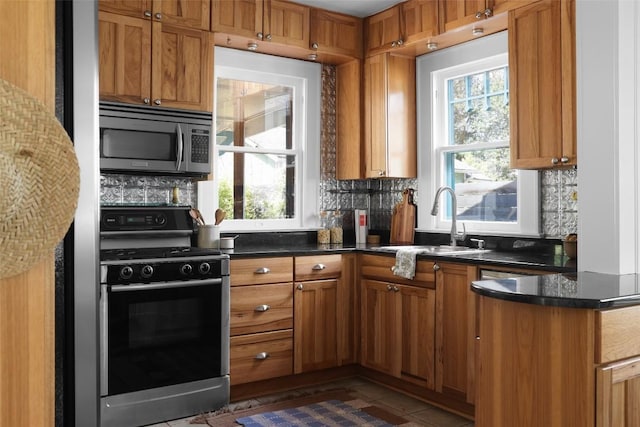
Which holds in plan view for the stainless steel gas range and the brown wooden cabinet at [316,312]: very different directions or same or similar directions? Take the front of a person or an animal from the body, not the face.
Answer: same or similar directions

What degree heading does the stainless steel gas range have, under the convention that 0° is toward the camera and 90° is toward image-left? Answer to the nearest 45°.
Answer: approximately 315°

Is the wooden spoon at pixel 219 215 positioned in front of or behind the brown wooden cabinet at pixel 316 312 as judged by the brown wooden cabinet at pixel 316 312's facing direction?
behind

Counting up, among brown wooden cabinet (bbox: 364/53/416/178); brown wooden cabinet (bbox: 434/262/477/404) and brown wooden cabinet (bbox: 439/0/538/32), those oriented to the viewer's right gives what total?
0

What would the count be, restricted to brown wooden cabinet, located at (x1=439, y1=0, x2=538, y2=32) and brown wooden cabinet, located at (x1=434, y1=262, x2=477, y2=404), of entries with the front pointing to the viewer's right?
0

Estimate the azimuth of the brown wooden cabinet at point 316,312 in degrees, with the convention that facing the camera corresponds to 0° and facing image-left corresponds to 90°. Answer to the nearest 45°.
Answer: approximately 315°

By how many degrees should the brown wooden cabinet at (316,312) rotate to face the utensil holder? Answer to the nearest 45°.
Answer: approximately 135° to its right

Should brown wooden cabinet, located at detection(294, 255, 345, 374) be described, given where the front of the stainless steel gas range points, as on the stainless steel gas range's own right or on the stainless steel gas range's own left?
on the stainless steel gas range's own left

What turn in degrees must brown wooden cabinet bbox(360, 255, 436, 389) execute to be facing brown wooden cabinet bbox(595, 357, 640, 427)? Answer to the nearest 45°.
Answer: approximately 90° to its left

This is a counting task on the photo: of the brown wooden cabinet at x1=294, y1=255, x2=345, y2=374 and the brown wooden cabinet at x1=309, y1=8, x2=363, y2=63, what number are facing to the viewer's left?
0

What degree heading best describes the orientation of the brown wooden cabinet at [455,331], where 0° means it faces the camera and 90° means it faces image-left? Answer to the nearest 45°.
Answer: approximately 45°

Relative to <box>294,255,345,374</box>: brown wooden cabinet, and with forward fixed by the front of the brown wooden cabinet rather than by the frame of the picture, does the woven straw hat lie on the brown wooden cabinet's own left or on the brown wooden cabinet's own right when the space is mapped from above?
on the brown wooden cabinet's own right
